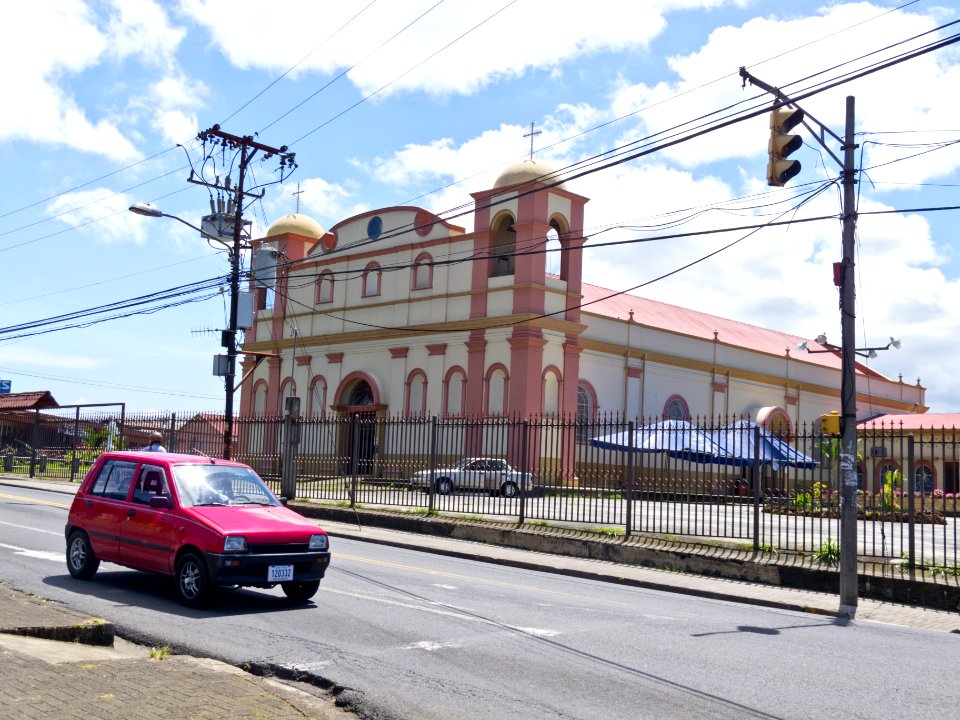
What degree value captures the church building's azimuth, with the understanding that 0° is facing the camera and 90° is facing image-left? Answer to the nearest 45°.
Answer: approximately 45°

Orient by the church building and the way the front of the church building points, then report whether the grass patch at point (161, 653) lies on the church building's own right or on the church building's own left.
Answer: on the church building's own left

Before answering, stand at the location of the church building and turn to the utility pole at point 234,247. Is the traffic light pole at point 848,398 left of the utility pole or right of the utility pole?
left

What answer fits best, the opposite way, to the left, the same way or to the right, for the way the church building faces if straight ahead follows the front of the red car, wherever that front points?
to the right

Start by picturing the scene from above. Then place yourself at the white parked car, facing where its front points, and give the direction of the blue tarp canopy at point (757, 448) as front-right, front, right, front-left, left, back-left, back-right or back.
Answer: back-left

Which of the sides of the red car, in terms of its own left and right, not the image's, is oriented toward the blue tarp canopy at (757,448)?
left

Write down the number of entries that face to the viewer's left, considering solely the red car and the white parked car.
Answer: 1

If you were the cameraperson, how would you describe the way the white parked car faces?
facing to the left of the viewer

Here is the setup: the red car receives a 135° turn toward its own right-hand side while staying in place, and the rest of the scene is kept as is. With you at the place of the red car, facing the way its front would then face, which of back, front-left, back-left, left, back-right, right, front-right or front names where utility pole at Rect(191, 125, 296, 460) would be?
right

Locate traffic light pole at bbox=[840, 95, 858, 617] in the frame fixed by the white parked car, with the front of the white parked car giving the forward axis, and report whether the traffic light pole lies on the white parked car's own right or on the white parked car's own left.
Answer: on the white parked car's own left

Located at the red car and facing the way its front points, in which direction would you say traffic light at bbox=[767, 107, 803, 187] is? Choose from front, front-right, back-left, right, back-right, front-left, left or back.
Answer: front-left

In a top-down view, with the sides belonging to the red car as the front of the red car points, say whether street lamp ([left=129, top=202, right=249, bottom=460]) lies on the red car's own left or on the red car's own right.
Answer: on the red car's own left

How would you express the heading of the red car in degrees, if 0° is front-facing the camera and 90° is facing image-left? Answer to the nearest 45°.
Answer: approximately 315°
